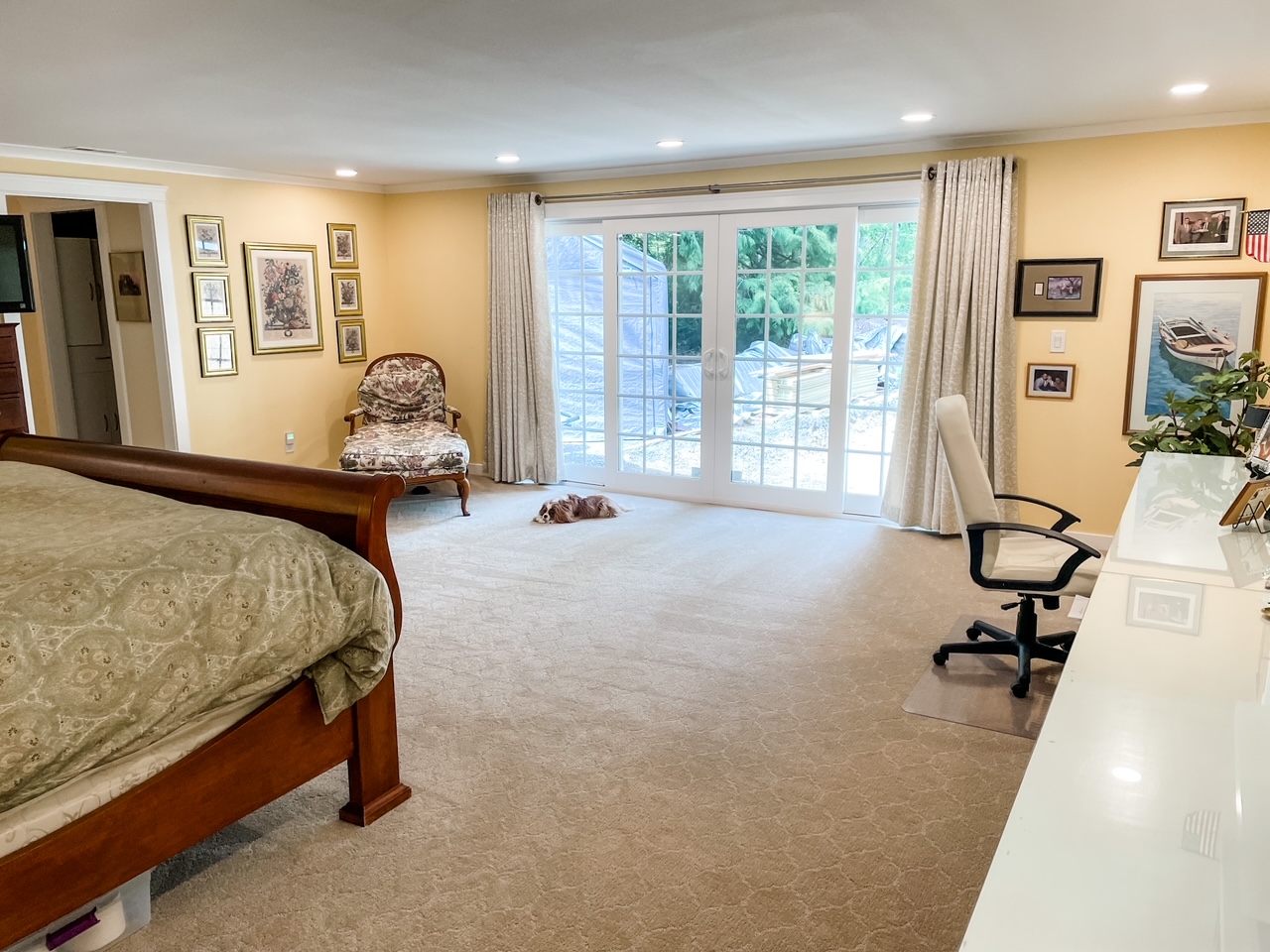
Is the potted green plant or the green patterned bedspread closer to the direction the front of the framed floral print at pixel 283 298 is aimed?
the potted green plant

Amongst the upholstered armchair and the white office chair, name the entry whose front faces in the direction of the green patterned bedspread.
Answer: the upholstered armchair

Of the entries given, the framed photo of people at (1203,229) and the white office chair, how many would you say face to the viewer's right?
1

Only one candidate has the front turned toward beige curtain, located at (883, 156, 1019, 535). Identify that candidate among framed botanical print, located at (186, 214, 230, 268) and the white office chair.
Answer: the framed botanical print

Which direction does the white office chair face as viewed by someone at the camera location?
facing to the right of the viewer

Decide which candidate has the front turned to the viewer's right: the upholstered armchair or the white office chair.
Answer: the white office chair
